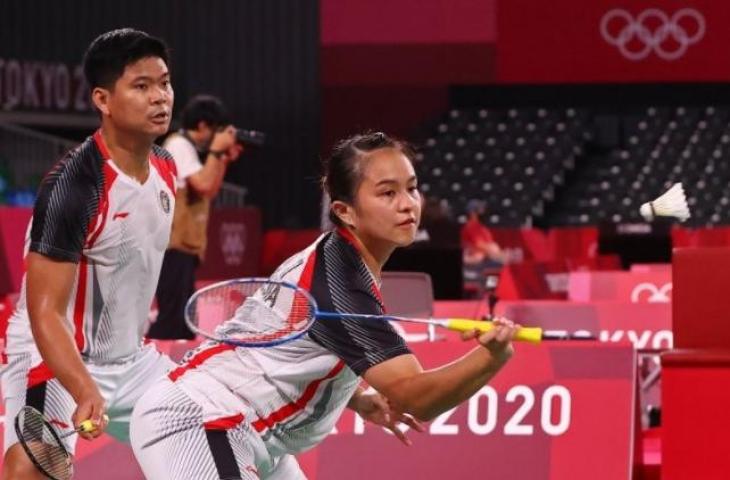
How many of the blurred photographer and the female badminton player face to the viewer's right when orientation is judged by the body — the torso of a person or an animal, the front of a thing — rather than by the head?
2

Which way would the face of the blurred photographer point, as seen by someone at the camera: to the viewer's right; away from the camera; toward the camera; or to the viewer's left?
to the viewer's right

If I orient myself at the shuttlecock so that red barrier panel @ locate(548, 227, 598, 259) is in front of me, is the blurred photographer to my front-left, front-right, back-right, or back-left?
front-left

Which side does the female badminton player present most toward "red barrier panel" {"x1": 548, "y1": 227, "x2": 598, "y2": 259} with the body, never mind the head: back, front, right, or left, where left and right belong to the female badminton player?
left

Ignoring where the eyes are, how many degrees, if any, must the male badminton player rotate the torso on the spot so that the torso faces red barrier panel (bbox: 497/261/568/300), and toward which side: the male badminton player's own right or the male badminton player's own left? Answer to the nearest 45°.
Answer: approximately 90° to the male badminton player's own left

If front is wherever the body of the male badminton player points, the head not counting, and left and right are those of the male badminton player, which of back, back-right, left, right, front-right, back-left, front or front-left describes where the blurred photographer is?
back-left

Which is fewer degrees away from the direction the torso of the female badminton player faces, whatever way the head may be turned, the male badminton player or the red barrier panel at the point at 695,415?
the red barrier panel

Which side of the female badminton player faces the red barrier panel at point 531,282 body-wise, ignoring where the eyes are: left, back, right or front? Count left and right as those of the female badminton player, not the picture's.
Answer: left

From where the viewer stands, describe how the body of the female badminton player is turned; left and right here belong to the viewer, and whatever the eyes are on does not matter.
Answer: facing to the right of the viewer

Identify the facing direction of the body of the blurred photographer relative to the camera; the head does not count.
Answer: to the viewer's right

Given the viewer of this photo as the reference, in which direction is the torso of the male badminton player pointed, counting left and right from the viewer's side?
facing the viewer and to the right of the viewer

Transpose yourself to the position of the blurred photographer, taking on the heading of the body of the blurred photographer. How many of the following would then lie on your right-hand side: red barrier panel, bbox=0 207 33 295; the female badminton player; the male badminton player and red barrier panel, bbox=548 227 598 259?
2

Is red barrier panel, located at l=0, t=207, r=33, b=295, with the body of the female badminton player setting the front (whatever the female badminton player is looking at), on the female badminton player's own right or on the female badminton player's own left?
on the female badminton player's own left
